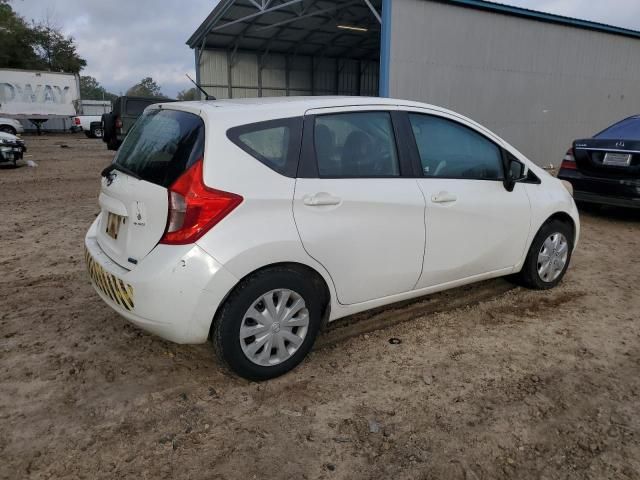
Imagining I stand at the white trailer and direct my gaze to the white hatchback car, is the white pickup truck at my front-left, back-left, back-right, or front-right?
front-left

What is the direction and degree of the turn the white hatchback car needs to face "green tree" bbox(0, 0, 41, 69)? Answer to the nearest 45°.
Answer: approximately 90° to its left

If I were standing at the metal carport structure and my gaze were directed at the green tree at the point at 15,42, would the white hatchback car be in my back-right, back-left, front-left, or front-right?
back-left

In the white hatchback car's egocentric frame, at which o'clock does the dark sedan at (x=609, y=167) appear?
The dark sedan is roughly at 12 o'clock from the white hatchback car.

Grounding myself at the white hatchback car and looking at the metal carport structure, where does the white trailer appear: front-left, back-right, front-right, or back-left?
front-left

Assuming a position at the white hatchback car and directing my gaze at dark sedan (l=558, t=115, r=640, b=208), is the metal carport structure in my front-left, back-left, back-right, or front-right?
front-left

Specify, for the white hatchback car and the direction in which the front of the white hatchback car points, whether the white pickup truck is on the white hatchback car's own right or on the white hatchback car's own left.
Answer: on the white hatchback car's own left

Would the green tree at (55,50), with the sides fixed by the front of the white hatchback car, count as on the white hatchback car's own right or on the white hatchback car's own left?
on the white hatchback car's own left

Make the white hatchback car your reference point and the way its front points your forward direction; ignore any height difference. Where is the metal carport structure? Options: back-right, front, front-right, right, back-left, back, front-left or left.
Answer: front-left

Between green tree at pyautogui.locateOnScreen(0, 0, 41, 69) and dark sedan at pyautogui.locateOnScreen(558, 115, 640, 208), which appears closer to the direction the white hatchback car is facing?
the dark sedan

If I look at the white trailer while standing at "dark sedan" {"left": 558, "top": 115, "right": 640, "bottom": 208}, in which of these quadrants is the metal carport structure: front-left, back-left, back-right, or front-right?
front-right

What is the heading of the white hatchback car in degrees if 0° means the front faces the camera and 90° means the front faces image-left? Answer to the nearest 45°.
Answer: approximately 225°

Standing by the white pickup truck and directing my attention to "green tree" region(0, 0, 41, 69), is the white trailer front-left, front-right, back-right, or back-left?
front-left

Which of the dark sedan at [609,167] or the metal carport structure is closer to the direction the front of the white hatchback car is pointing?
the dark sedan

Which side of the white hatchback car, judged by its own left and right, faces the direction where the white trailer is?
left
